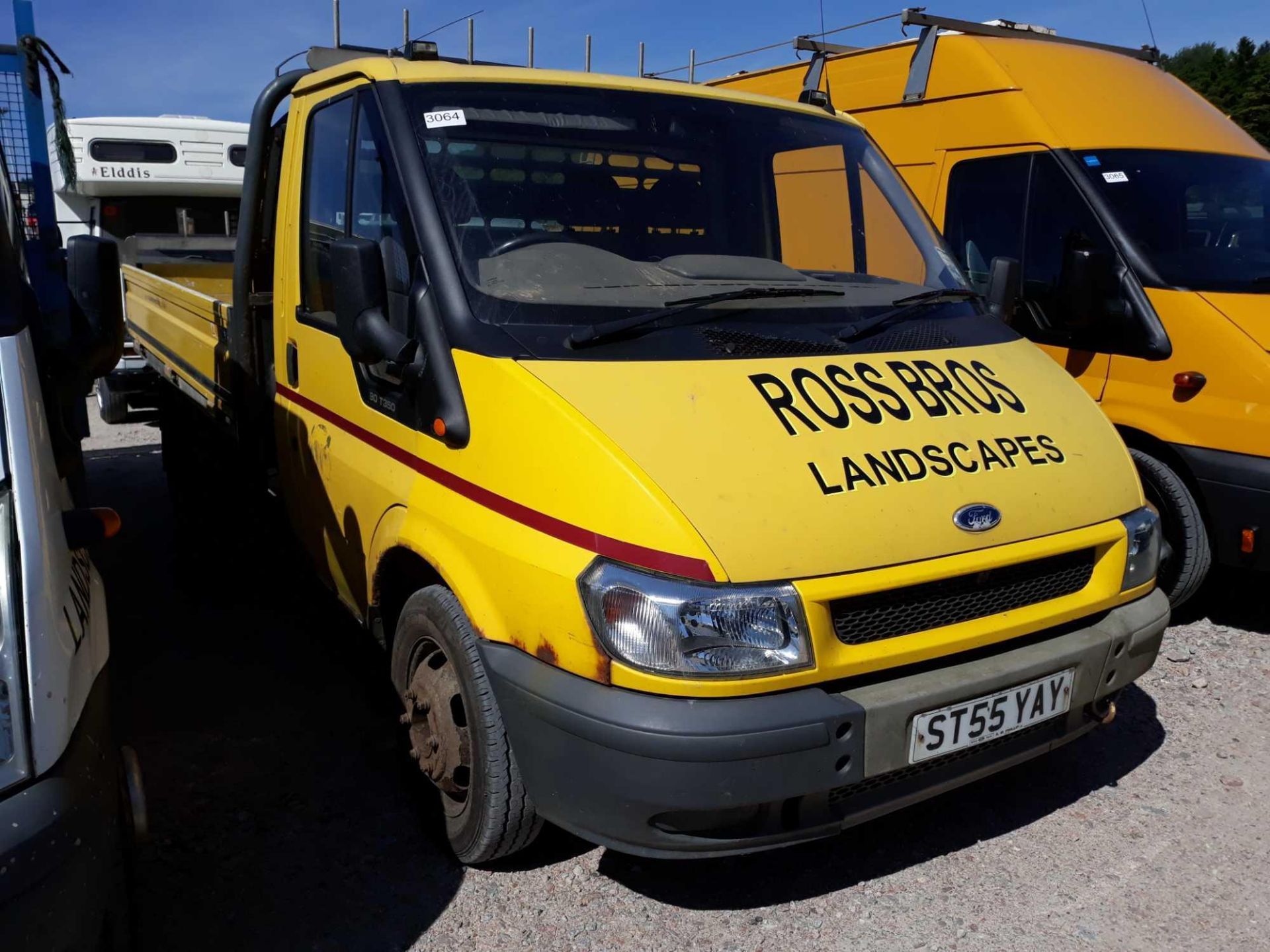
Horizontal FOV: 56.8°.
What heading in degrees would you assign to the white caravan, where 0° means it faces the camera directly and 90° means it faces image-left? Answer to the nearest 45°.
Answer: approximately 0°

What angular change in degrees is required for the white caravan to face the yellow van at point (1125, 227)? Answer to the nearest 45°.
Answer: approximately 45° to its left

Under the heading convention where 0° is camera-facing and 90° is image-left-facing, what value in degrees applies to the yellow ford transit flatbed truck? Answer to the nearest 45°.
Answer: approximately 315°

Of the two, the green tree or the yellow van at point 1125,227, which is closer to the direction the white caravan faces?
the yellow van

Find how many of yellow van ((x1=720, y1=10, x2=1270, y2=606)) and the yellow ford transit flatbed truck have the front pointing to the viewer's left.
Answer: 0

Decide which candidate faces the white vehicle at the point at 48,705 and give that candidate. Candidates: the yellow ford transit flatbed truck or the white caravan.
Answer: the white caravan

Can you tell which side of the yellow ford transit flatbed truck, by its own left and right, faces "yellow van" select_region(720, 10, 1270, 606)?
left

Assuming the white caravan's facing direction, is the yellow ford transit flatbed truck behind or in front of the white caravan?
in front

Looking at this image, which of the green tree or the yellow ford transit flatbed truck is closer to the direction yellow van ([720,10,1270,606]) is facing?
the yellow ford transit flatbed truck

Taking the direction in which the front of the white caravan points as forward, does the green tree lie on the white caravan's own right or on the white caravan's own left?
on the white caravan's own left

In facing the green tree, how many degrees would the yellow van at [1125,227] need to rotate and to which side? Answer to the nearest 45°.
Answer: approximately 135° to its left
